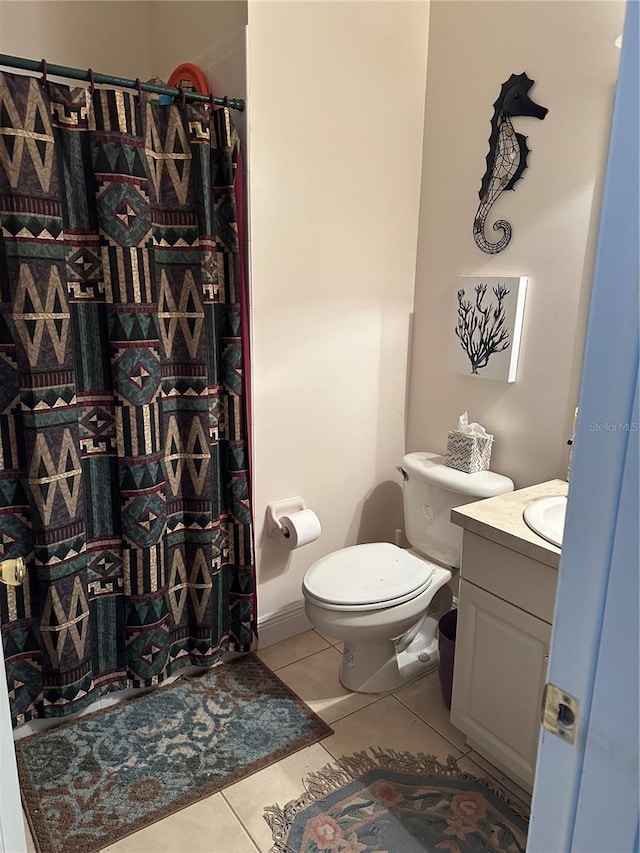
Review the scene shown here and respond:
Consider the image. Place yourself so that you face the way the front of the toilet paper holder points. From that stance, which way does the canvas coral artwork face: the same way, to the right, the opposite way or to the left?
to the right

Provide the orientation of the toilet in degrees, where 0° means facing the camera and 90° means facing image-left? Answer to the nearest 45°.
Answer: approximately 45°

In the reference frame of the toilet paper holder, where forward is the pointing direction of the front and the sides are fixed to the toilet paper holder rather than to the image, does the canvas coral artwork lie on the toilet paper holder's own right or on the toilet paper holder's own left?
on the toilet paper holder's own left

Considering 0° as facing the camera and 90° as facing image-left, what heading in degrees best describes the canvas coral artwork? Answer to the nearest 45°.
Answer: approximately 45°
